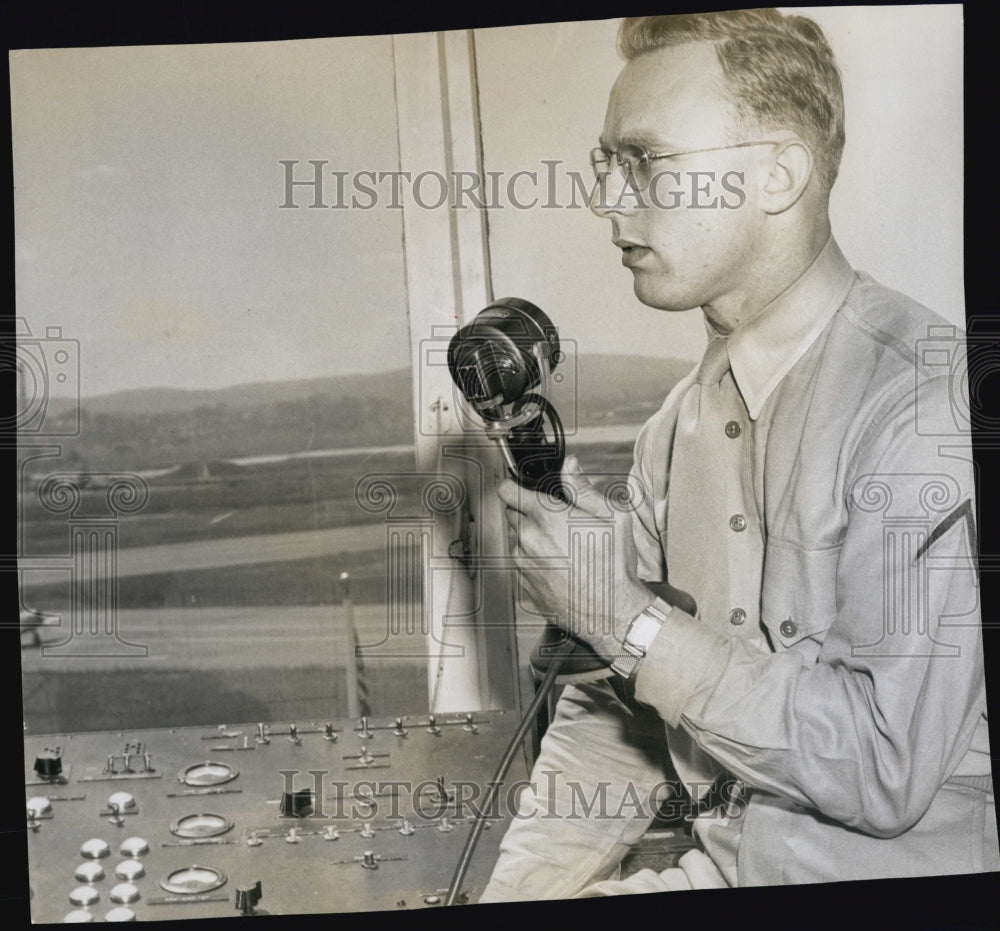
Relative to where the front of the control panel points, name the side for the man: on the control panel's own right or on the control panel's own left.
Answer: on the control panel's own left

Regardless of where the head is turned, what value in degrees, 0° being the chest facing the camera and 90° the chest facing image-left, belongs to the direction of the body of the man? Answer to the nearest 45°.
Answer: approximately 45°
